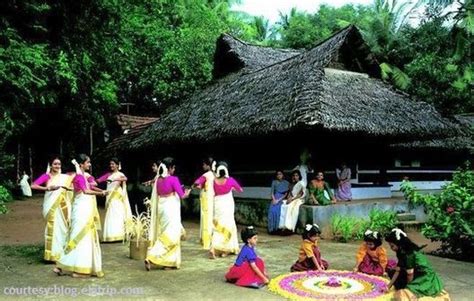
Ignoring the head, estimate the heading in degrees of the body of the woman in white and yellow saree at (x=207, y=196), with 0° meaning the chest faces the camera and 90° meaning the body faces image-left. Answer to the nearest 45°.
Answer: approximately 90°

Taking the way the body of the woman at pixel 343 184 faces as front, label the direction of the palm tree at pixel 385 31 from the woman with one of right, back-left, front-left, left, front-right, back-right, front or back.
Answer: back

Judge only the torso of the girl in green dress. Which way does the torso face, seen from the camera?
to the viewer's left

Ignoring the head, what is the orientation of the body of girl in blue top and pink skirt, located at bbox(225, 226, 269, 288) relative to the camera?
to the viewer's right

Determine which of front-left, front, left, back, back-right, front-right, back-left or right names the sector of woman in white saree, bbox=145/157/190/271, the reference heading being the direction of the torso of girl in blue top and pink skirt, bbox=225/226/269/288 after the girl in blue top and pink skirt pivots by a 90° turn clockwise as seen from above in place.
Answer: back-right

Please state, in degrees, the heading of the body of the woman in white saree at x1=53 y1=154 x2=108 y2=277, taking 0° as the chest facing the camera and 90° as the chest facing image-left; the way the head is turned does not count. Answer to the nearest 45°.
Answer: approximately 270°

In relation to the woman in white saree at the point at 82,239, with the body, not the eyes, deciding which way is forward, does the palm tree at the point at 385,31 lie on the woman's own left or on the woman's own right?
on the woman's own left

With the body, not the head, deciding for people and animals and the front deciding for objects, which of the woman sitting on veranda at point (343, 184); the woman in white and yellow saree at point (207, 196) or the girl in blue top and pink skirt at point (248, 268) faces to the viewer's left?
the woman in white and yellow saree
